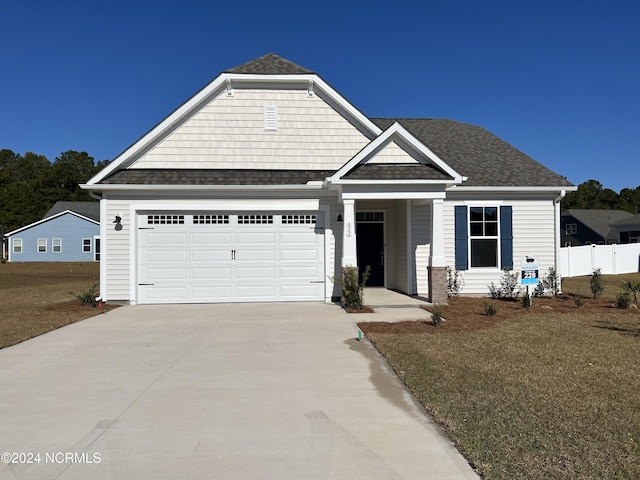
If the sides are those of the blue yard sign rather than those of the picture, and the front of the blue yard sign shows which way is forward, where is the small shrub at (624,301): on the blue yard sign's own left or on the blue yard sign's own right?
on the blue yard sign's own left

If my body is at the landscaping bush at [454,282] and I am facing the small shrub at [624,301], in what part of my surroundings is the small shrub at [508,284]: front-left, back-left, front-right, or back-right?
front-left

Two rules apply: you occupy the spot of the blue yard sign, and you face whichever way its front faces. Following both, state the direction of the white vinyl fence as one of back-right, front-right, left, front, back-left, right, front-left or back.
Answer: back

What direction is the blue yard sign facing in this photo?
toward the camera

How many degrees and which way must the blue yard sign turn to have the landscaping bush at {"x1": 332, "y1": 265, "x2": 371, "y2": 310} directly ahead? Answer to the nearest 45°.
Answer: approximately 45° to its right

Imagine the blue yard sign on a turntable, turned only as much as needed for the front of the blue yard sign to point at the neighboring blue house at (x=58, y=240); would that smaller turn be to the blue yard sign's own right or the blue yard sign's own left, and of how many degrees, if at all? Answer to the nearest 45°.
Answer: approximately 135° to the blue yard sign's own right
